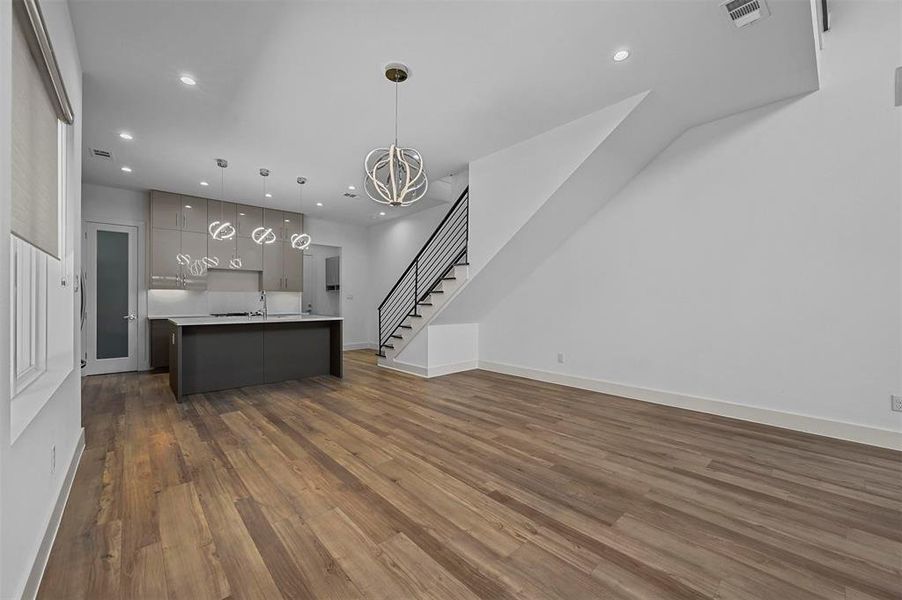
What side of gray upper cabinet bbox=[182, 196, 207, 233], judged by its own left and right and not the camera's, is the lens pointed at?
front

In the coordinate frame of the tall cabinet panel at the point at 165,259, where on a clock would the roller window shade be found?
The roller window shade is roughly at 12 o'clock from the tall cabinet panel.

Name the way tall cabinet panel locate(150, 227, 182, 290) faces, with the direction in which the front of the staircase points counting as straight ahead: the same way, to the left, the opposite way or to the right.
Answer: the opposite way

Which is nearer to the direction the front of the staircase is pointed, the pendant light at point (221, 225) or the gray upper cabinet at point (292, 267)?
the gray upper cabinet

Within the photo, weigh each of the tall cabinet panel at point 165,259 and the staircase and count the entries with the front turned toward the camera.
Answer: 1

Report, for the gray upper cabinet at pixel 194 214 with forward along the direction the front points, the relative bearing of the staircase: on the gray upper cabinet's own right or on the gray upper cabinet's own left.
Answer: on the gray upper cabinet's own left

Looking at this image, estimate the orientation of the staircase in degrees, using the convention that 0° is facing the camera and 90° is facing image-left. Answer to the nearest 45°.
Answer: approximately 135°

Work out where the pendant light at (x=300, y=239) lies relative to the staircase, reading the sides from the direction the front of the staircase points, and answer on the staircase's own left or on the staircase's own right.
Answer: on the staircase's own left

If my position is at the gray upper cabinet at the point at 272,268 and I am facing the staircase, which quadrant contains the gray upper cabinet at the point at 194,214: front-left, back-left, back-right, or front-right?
back-right

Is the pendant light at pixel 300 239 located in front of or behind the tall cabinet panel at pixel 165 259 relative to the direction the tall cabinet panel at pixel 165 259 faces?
in front

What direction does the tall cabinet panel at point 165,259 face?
toward the camera

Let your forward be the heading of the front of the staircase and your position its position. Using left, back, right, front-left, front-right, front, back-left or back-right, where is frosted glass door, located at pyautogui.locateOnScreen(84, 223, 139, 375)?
front-left

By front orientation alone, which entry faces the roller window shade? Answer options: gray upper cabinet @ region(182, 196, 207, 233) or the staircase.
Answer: the gray upper cabinet

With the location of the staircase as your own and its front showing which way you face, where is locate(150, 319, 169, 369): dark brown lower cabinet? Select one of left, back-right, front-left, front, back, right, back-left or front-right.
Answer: front-left

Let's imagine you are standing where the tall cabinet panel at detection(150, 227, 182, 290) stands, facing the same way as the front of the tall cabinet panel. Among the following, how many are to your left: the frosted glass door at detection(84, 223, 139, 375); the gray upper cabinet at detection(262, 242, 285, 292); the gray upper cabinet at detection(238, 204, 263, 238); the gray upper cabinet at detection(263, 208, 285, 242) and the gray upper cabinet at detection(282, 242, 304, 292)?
4
